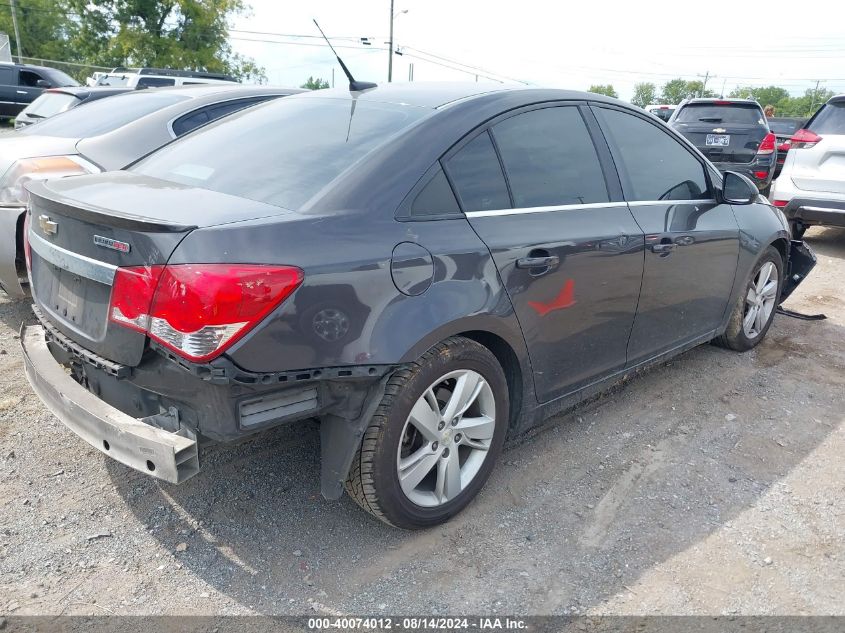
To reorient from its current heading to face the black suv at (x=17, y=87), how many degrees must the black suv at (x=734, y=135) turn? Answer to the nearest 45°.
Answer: approximately 90° to its left

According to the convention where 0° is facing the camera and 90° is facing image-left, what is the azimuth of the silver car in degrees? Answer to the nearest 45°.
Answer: approximately 225°

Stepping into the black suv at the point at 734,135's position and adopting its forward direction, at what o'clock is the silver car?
The silver car is roughly at 7 o'clock from the black suv.

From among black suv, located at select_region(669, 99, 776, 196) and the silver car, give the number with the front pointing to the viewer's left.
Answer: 0

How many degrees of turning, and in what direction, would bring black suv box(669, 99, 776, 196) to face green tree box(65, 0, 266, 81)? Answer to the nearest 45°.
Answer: approximately 45° to its left

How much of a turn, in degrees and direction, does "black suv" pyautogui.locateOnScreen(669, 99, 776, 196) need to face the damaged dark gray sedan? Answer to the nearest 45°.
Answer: approximately 180°

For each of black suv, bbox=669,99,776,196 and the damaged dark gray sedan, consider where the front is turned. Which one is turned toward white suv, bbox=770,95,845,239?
the damaged dark gray sedan

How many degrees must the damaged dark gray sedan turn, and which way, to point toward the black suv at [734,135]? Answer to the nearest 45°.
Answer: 0° — it already faces it

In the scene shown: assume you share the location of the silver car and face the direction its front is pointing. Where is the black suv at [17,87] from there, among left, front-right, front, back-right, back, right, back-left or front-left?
front-left

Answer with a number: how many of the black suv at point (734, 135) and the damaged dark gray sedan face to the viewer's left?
0

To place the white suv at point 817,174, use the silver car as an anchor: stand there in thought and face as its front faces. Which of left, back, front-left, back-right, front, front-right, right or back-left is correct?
front-right

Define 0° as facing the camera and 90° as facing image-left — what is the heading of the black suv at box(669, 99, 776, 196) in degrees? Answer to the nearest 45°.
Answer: approximately 180°

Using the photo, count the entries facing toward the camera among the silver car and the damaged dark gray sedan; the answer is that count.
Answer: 0
